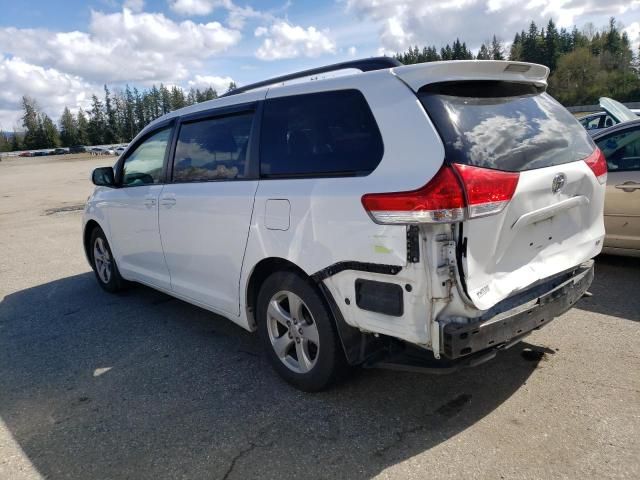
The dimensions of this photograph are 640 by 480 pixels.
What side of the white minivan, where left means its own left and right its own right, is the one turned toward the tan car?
right

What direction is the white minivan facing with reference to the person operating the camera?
facing away from the viewer and to the left of the viewer
